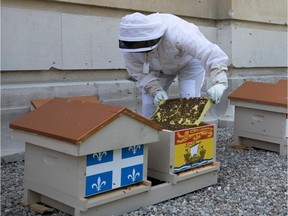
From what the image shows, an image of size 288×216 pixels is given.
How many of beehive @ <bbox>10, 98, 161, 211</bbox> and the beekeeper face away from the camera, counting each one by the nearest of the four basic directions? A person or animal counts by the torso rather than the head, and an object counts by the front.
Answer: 0

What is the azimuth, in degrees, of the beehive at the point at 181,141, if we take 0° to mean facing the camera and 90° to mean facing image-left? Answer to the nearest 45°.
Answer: approximately 315°

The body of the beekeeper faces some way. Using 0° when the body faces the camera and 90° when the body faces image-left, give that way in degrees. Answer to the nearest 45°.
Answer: approximately 45°

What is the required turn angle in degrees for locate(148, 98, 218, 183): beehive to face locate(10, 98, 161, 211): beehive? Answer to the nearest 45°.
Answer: approximately 90° to its right

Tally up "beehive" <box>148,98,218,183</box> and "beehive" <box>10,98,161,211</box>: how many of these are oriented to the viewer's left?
0

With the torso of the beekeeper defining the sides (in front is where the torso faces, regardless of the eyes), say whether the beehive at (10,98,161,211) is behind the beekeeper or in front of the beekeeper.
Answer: in front

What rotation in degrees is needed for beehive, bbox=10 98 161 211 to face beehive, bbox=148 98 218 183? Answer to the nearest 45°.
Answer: approximately 90° to its left

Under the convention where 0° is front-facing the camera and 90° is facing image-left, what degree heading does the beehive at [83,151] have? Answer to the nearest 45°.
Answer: approximately 315°

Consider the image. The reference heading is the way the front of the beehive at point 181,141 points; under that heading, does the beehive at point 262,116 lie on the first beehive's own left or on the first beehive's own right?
on the first beehive's own left

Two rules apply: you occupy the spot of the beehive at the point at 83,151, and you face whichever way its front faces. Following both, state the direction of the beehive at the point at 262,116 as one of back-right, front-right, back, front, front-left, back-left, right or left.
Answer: left
